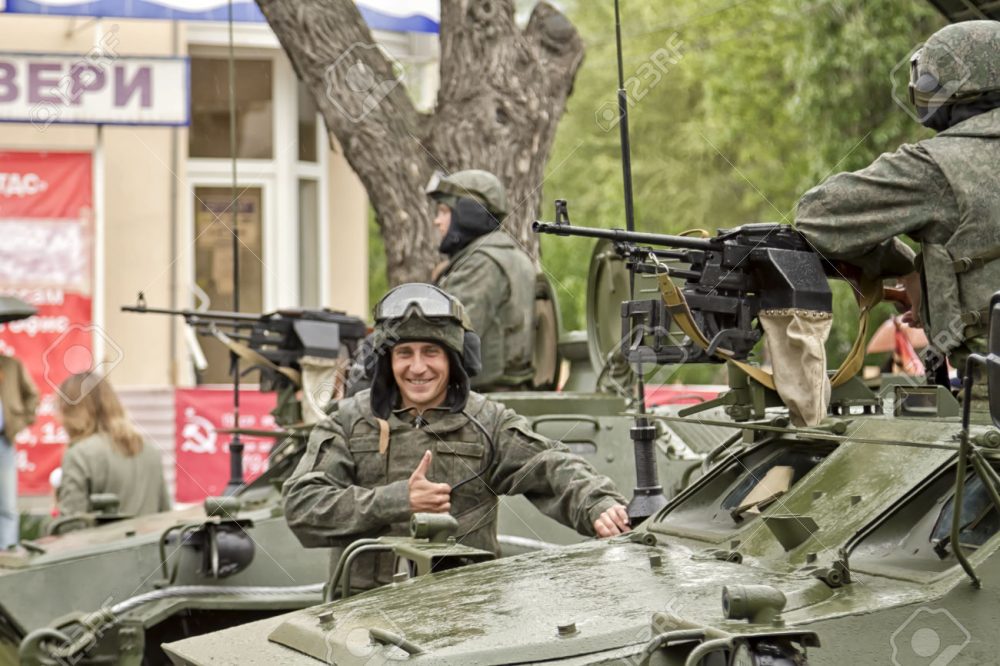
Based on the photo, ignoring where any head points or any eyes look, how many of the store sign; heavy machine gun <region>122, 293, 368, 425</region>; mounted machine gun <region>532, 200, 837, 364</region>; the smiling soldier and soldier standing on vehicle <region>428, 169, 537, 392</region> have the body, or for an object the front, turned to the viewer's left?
3

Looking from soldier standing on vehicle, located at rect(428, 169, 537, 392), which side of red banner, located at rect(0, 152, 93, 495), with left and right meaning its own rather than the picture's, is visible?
front

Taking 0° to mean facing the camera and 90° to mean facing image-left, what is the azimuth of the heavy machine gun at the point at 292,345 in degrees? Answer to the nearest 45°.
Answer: approximately 90°

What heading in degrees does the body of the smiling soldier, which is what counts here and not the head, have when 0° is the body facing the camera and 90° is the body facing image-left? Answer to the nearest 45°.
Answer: approximately 0°

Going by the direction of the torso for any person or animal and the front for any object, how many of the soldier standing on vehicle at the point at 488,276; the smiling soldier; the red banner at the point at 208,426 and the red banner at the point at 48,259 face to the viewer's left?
1

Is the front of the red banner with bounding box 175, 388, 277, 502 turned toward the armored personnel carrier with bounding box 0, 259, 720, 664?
yes

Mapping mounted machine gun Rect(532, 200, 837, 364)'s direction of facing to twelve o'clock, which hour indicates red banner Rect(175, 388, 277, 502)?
The red banner is roughly at 2 o'clock from the mounted machine gun.

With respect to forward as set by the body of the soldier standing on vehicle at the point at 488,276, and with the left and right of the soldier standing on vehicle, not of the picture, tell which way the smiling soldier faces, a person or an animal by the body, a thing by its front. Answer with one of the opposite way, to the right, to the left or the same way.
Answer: to the left

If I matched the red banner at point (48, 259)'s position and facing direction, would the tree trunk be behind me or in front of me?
in front

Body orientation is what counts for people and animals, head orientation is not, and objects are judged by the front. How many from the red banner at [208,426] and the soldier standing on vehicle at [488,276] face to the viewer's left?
1

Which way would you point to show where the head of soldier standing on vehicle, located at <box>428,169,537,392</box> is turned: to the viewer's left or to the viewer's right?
to the viewer's left

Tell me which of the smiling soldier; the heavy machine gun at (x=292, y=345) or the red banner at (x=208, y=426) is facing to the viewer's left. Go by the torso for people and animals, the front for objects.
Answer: the heavy machine gun

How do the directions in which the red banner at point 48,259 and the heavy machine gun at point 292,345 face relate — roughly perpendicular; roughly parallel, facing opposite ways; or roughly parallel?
roughly perpendicular

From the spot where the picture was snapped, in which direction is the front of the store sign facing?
facing the viewer

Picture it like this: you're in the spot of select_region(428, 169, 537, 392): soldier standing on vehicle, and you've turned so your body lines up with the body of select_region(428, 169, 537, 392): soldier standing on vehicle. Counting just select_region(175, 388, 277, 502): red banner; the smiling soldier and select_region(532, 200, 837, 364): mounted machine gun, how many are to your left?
2

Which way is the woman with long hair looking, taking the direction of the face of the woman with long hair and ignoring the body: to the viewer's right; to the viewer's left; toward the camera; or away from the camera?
away from the camera

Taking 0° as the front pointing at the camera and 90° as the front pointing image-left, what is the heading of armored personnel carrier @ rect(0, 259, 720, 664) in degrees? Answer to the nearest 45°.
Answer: approximately 45°
